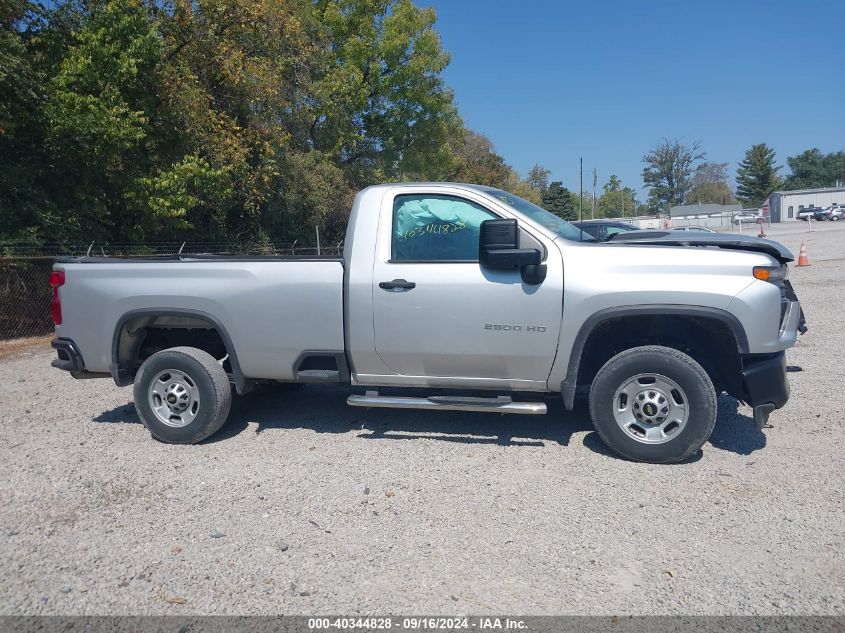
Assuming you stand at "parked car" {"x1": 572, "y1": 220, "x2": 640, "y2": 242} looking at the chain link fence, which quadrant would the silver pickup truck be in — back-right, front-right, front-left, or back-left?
front-left

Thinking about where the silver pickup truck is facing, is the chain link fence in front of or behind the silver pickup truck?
behind

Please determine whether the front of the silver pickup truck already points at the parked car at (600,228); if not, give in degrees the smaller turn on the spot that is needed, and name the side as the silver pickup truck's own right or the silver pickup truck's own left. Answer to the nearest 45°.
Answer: approximately 90° to the silver pickup truck's own left

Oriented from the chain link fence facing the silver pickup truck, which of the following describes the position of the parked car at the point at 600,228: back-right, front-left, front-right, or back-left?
front-left

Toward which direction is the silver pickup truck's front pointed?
to the viewer's right

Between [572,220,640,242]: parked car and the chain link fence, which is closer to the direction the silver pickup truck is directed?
the parked car
